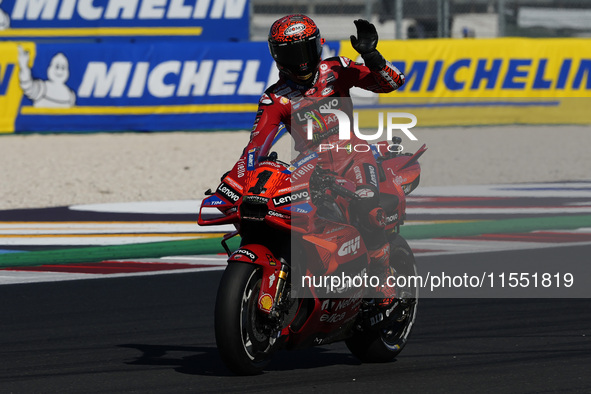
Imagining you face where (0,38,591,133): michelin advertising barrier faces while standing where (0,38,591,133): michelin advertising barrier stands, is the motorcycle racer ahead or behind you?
ahead

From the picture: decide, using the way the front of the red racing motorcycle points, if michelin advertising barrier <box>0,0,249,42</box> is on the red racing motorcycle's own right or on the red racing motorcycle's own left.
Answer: on the red racing motorcycle's own right

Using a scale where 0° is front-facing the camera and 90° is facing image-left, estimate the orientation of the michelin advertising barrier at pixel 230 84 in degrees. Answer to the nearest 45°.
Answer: approximately 0°

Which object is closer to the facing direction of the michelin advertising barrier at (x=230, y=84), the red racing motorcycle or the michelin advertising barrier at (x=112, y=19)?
the red racing motorcycle

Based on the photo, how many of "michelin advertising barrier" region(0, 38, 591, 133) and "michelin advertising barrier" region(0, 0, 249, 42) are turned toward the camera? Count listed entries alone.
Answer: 2

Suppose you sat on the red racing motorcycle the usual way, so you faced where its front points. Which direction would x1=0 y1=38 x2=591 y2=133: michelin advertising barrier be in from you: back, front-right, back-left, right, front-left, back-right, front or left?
back-right

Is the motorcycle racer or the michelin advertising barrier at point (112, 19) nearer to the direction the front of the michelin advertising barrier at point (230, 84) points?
the motorcycle racer

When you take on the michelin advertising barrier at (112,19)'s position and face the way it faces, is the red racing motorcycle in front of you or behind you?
in front

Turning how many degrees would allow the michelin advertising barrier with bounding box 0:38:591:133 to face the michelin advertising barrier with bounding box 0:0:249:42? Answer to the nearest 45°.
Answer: approximately 135° to its right

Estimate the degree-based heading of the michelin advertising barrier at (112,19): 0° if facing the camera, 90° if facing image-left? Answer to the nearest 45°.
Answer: approximately 0°

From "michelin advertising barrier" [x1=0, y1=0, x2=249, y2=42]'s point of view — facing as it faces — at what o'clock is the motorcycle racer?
The motorcycle racer is roughly at 12 o'clock from the michelin advertising barrier.
